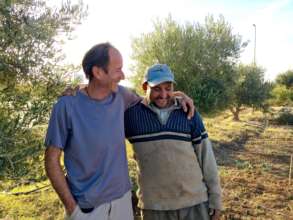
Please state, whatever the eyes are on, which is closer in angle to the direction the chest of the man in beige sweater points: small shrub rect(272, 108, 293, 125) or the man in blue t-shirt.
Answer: the man in blue t-shirt

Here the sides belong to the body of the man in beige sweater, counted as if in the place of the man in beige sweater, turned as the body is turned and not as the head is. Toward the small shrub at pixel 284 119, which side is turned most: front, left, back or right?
back

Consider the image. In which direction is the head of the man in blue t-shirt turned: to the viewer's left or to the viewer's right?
to the viewer's right

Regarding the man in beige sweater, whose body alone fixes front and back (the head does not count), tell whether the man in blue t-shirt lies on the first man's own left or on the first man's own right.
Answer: on the first man's own right

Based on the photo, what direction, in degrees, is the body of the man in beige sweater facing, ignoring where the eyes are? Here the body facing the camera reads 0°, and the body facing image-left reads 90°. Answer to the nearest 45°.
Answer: approximately 0°

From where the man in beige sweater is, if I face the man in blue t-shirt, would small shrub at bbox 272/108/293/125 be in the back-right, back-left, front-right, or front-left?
back-right
